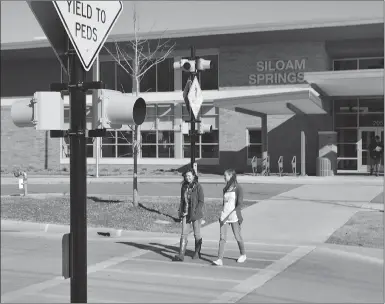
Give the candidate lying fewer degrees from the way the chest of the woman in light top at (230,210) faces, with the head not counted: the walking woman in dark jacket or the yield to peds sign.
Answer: the yield to peds sign

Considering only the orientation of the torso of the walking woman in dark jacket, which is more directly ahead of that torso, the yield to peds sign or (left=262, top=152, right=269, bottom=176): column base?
the yield to peds sign

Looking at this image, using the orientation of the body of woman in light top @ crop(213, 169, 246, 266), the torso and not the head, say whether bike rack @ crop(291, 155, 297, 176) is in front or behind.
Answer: behind

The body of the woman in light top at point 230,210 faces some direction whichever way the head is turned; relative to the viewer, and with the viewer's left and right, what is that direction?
facing the viewer and to the left of the viewer

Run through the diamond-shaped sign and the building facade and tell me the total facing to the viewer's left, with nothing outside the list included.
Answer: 0

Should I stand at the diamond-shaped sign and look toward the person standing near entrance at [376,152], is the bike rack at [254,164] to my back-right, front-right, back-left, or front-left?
front-left

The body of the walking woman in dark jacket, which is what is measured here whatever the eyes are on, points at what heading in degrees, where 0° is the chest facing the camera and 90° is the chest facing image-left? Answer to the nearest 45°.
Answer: approximately 45°

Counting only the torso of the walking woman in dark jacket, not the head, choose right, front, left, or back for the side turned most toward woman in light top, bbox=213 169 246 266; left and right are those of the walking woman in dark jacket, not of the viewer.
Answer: left

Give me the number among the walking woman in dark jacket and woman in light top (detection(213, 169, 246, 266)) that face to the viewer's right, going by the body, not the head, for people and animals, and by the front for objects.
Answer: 0

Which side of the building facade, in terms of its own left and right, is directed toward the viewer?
front
